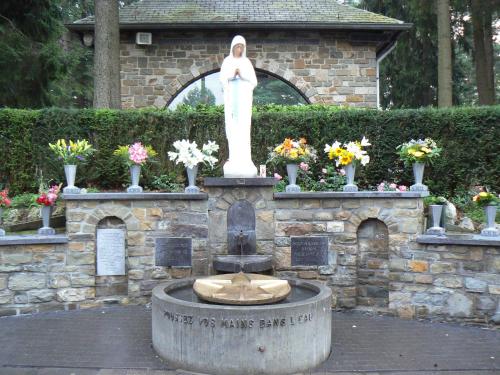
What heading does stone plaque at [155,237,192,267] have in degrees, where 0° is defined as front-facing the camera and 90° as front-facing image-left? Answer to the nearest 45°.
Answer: approximately 0°

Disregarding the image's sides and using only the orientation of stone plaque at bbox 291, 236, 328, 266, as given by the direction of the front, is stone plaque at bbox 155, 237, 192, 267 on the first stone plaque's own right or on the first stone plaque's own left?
on the first stone plaque's own right

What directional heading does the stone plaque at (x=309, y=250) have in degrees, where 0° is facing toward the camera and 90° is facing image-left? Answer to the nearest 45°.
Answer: approximately 0°

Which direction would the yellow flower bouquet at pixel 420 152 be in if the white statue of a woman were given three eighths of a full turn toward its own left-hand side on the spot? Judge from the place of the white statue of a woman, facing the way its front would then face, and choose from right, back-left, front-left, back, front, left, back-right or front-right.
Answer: front-right

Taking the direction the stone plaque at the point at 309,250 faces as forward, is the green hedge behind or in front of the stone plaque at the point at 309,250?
behind
